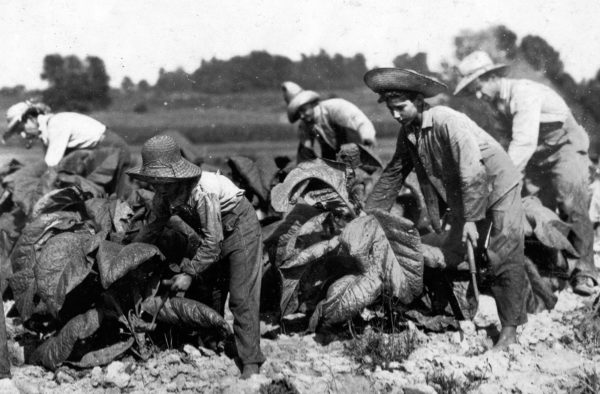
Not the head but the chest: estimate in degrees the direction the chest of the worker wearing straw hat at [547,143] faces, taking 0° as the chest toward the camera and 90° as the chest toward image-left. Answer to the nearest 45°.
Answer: approximately 90°

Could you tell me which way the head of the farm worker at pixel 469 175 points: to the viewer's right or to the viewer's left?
to the viewer's left

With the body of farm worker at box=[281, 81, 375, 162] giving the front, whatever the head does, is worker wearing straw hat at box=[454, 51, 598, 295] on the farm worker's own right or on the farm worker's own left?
on the farm worker's own left

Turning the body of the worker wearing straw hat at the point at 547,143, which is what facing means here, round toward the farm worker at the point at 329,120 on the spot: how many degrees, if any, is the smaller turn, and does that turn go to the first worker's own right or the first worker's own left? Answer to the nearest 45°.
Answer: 0° — they already face them

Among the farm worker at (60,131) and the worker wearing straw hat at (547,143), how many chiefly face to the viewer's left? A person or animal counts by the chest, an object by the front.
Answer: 2

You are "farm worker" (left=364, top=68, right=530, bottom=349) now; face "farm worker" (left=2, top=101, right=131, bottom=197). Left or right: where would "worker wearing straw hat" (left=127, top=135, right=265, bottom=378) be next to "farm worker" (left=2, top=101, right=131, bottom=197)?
left

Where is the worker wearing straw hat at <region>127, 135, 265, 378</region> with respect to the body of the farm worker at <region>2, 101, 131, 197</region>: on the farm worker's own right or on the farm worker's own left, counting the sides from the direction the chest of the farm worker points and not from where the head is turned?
on the farm worker's own left

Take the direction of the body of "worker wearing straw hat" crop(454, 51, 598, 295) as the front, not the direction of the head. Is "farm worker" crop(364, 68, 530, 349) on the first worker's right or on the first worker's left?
on the first worker's left

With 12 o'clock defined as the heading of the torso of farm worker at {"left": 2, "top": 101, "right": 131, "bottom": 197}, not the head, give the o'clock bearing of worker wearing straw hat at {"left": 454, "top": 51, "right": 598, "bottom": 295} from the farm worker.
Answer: The worker wearing straw hat is roughly at 7 o'clock from the farm worker.

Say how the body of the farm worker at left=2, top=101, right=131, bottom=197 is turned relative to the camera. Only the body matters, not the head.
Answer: to the viewer's left

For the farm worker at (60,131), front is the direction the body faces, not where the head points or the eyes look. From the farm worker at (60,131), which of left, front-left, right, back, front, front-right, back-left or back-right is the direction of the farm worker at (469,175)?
back-left

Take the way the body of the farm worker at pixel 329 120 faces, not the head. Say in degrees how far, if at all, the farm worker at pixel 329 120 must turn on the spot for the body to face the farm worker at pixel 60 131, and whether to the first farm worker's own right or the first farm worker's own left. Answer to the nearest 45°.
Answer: approximately 45° to the first farm worker's own right
